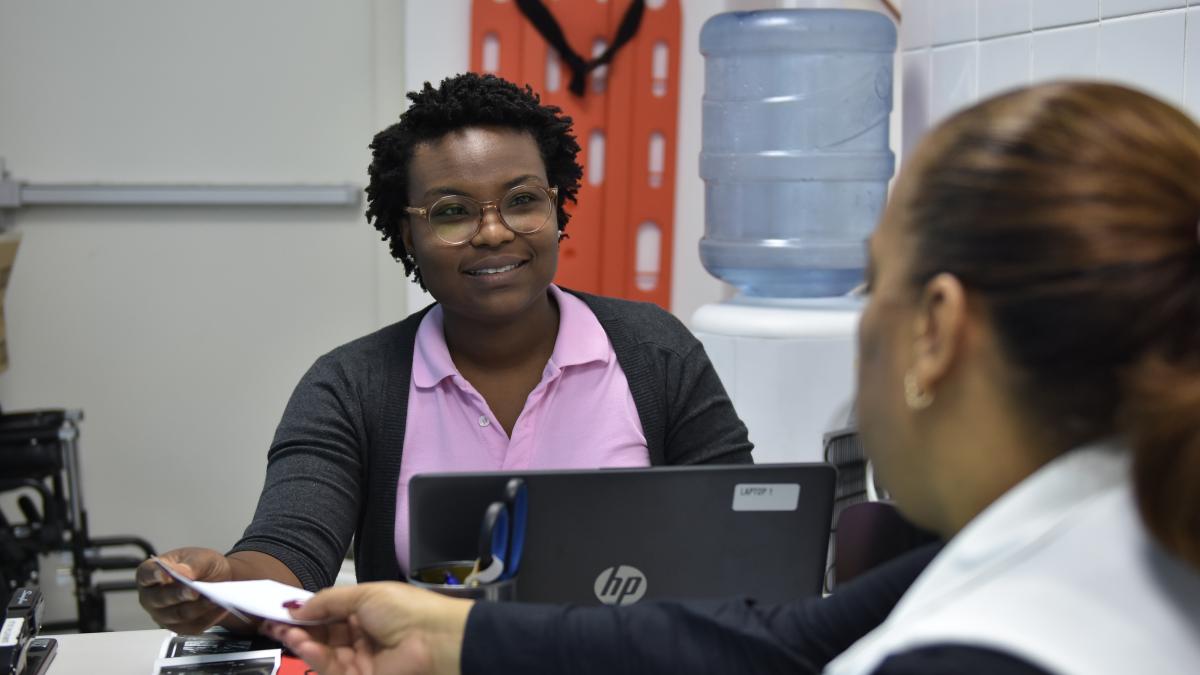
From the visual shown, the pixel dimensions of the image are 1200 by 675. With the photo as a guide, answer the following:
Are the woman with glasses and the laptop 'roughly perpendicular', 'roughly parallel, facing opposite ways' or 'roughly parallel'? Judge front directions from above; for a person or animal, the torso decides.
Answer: roughly parallel, facing opposite ways

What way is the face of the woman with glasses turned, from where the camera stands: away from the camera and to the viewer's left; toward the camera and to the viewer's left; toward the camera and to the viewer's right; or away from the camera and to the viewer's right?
toward the camera and to the viewer's right

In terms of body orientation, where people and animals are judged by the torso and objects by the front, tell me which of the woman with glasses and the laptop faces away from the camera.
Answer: the laptop

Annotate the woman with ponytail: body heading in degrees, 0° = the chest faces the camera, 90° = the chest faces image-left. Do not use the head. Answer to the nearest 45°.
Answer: approximately 135°

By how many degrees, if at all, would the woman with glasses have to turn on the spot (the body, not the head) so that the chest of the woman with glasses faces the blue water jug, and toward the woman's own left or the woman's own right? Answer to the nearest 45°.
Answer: approximately 135° to the woman's own left

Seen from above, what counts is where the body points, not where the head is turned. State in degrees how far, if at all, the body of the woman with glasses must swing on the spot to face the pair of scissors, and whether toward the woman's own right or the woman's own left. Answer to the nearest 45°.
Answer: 0° — they already face it

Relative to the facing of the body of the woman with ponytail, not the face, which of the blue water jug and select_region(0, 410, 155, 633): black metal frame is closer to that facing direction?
the black metal frame

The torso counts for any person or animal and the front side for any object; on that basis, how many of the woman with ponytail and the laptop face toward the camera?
0

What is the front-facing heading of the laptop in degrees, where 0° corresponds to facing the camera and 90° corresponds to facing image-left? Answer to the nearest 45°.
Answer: approximately 180°

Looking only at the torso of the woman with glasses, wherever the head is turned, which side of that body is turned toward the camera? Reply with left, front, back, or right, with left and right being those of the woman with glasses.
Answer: front

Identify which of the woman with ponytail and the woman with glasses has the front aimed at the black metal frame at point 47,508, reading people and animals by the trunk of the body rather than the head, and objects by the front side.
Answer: the woman with ponytail

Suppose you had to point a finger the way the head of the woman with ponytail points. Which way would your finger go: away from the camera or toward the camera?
away from the camera

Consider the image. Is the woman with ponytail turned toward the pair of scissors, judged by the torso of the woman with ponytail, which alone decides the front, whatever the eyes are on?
yes

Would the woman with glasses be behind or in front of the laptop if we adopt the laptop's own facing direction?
in front

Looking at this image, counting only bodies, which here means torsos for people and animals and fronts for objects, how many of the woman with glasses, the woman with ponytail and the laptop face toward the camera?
1

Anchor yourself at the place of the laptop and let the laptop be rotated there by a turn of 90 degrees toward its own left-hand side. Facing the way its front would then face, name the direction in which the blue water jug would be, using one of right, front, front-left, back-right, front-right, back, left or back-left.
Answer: right

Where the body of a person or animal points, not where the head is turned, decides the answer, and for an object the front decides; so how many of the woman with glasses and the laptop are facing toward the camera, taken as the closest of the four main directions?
1

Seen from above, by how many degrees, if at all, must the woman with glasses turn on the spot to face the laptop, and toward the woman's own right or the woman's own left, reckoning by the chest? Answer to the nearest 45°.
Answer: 0° — they already face it

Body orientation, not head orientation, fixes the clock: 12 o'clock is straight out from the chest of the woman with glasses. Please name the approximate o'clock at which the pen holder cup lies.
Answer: The pen holder cup is roughly at 12 o'clock from the woman with glasses.

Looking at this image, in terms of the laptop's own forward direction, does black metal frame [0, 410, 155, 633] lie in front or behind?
in front
